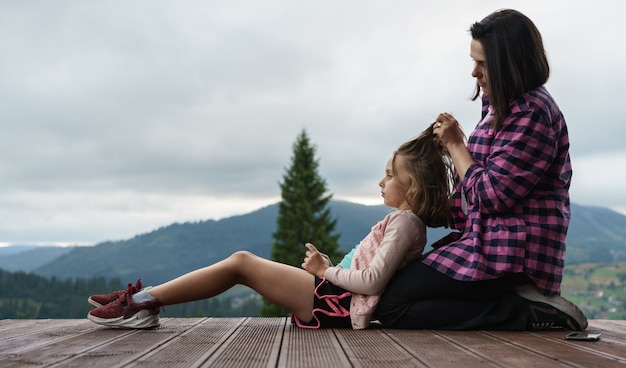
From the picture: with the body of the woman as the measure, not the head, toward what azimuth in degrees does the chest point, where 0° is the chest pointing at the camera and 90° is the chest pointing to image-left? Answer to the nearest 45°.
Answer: approximately 90°

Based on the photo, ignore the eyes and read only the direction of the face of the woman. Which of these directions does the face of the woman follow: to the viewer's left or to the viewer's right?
to the viewer's left

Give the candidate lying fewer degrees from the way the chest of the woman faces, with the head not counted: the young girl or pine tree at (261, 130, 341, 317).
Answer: the young girl

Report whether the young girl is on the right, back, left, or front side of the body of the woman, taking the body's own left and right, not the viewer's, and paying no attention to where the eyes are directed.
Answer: front

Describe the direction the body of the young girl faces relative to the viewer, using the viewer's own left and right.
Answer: facing to the left of the viewer

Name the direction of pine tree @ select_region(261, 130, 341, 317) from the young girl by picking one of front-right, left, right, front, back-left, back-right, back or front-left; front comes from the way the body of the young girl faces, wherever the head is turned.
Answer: right

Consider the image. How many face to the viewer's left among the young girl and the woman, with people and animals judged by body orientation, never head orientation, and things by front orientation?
2

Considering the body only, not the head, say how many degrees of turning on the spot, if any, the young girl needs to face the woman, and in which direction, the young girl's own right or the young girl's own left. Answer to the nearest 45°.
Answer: approximately 180°

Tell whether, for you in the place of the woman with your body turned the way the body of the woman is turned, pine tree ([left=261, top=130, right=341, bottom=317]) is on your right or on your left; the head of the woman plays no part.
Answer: on your right

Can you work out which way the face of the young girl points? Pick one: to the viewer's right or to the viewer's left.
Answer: to the viewer's left
